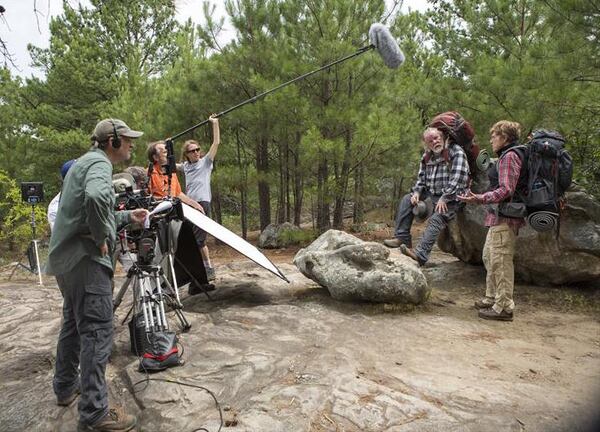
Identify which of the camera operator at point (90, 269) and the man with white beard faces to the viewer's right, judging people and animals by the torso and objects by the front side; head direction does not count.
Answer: the camera operator

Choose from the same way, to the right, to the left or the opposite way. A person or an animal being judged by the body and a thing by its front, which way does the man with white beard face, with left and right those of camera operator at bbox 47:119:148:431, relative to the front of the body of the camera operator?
the opposite way

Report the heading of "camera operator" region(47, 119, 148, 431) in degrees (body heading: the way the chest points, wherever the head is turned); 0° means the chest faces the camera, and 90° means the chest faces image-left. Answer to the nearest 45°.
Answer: approximately 270°

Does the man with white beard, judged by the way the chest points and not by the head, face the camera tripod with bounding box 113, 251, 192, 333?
yes

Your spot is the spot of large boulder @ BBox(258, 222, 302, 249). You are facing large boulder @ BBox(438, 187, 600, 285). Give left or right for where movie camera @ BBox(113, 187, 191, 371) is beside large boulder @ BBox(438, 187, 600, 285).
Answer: right

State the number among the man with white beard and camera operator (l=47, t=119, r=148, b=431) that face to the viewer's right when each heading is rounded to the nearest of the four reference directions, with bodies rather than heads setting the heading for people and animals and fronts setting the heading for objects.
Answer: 1

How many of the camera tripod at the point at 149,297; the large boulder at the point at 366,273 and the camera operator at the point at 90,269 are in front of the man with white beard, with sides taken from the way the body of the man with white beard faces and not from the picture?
3

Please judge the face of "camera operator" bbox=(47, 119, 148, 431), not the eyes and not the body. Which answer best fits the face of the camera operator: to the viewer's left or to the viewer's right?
to the viewer's right

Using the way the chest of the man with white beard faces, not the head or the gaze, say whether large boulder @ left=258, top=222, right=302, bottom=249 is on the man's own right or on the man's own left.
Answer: on the man's own right
